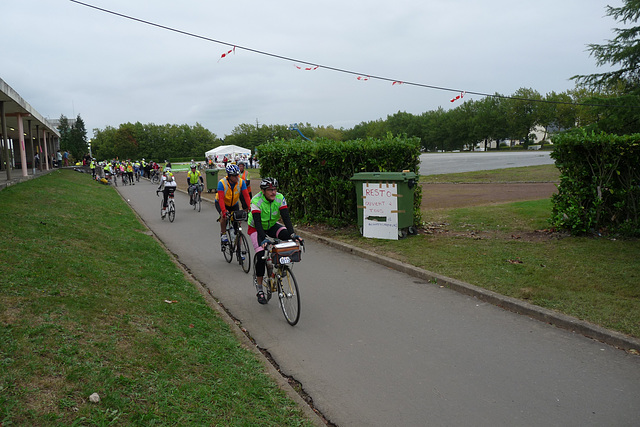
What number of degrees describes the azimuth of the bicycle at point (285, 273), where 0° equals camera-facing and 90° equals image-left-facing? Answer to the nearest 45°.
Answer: approximately 315°

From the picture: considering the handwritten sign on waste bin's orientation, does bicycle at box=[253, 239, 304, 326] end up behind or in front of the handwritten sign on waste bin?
in front

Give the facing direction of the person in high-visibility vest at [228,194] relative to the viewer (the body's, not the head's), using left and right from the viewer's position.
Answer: facing the viewer and to the right of the viewer

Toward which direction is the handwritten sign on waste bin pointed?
toward the camera

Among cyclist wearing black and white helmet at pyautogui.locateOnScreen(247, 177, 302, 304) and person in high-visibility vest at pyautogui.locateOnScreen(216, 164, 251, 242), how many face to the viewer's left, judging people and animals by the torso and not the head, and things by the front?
0

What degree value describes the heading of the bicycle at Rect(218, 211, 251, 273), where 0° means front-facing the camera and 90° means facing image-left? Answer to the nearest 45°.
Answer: approximately 315°

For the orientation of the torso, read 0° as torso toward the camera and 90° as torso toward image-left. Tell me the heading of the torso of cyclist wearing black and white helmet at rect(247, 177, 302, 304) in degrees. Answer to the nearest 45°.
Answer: approximately 315°

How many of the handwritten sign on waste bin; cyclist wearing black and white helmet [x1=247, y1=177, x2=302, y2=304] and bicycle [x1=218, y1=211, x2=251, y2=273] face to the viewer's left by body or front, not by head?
0

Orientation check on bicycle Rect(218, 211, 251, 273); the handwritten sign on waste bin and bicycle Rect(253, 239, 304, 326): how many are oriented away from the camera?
0

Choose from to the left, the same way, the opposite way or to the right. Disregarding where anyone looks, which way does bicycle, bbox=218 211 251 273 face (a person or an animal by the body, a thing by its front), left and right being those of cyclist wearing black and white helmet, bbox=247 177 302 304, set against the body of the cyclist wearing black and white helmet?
the same way

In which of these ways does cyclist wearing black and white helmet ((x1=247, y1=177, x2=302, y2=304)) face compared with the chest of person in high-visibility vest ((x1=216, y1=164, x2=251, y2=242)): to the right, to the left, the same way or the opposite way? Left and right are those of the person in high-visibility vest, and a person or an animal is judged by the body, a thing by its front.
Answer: the same way

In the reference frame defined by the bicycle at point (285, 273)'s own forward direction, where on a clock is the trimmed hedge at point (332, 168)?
The trimmed hedge is roughly at 8 o'clock from the bicycle.

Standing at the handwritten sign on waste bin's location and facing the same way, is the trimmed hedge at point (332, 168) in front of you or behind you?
behind

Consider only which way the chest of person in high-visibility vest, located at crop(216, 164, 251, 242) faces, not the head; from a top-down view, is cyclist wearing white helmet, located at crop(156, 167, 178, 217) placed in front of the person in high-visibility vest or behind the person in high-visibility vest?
behind

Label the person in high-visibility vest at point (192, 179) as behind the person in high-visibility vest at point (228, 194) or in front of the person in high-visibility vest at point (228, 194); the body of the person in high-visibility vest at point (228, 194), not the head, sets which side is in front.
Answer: behind

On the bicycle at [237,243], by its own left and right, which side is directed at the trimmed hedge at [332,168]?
left

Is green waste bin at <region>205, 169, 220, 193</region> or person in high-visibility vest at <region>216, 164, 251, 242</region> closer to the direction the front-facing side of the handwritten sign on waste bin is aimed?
the person in high-visibility vest

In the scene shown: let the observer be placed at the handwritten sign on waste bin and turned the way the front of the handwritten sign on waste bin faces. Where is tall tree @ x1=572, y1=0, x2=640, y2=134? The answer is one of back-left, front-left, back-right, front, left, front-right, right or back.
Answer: back-left
